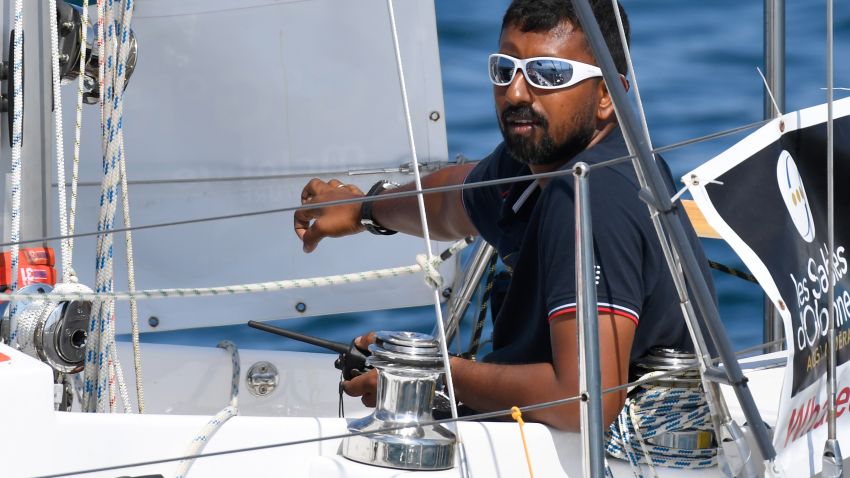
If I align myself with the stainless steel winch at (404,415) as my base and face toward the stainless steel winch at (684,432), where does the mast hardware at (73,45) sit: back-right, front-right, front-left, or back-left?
back-left

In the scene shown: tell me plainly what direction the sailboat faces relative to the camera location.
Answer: facing to the left of the viewer

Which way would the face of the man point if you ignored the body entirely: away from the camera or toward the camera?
toward the camera
